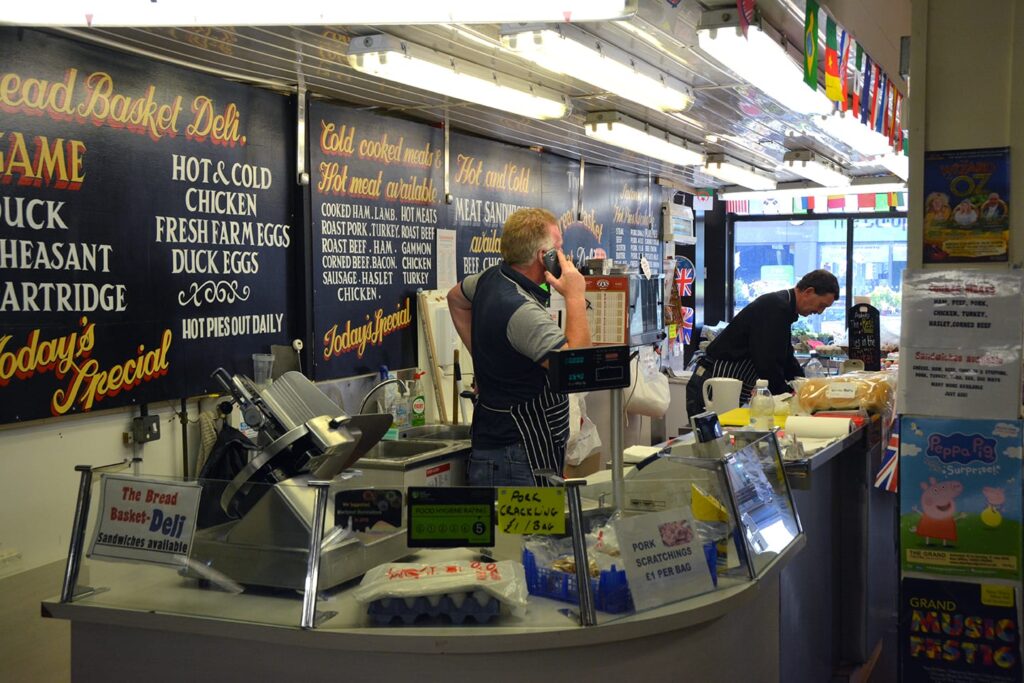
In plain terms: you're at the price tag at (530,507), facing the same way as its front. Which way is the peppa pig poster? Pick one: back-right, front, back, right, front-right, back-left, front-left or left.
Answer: back-left

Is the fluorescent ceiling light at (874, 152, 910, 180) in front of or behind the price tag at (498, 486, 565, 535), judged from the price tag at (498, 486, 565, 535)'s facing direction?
behind

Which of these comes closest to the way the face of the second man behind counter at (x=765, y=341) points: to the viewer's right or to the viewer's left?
to the viewer's right

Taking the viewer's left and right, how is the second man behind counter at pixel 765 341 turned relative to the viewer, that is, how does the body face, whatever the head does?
facing to the right of the viewer

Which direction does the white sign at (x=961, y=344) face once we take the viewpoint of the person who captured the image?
facing the viewer

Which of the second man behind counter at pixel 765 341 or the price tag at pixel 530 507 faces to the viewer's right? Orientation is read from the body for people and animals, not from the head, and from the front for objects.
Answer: the second man behind counter

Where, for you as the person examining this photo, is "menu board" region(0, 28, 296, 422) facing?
facing the viewer and to the right of the viewer

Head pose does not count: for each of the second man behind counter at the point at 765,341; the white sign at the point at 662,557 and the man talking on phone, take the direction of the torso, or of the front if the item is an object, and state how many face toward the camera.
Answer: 1

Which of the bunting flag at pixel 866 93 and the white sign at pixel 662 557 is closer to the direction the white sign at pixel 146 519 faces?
the white sign

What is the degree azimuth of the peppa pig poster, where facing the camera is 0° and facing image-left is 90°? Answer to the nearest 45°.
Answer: approximately 0°

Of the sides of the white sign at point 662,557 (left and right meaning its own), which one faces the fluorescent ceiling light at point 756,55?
back

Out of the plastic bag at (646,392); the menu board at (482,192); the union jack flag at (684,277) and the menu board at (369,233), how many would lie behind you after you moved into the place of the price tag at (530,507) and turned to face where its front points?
4

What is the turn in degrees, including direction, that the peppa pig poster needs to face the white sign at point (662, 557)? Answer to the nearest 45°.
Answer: approximately 45° to its right

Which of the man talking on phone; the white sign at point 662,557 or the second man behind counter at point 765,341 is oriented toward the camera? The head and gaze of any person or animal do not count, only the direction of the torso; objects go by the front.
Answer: the white sign

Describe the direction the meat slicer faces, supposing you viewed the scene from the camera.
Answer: facing away from the viewer and to the right of the viewer

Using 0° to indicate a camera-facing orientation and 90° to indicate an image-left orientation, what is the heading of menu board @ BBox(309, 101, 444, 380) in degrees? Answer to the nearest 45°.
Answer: approximately 315°
